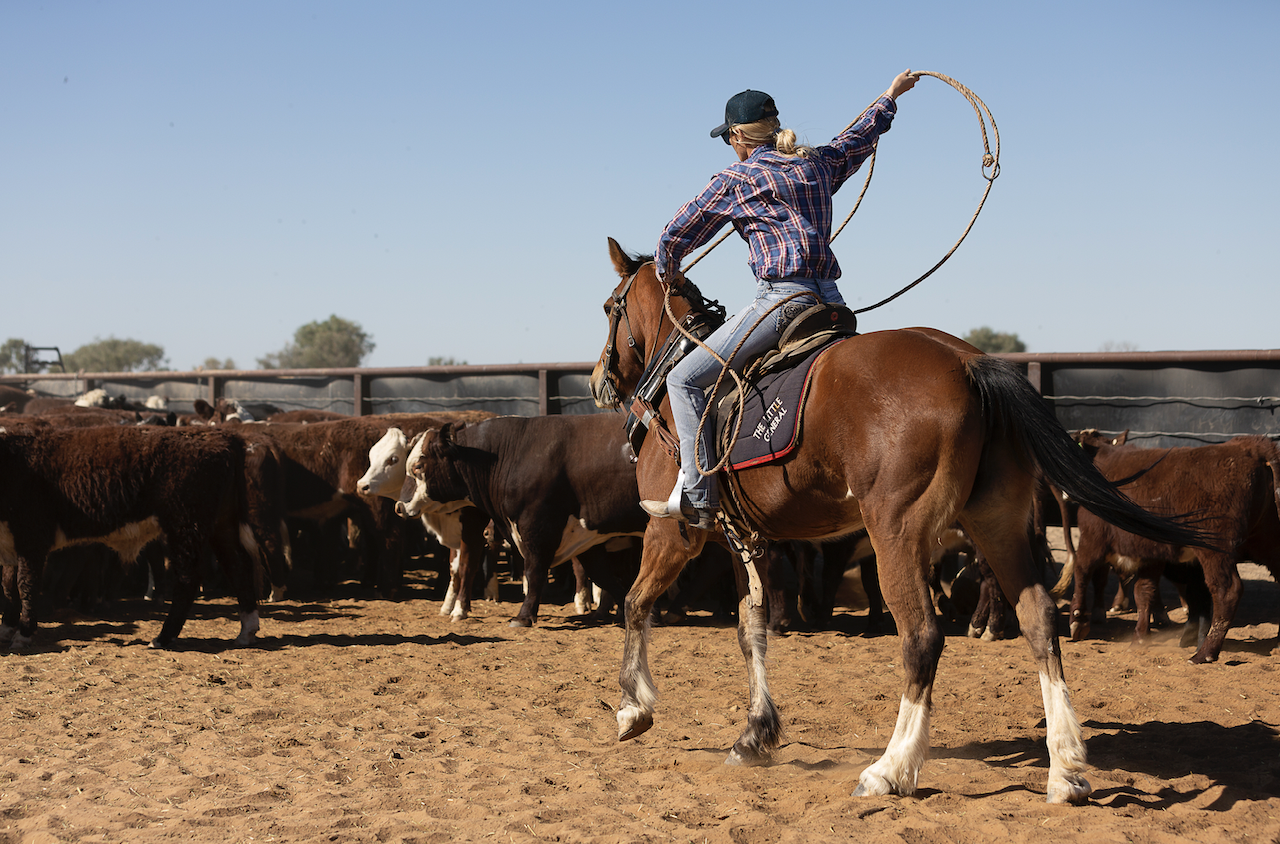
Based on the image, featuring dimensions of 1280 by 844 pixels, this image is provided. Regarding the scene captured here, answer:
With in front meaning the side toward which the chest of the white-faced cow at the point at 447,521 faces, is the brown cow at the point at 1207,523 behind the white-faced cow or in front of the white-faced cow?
behind

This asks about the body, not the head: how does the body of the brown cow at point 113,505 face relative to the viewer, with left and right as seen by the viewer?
facing to the left of the viewer

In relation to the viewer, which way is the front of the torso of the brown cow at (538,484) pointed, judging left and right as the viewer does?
facing to the left of the viewer

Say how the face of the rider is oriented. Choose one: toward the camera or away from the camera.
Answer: away from the camera
